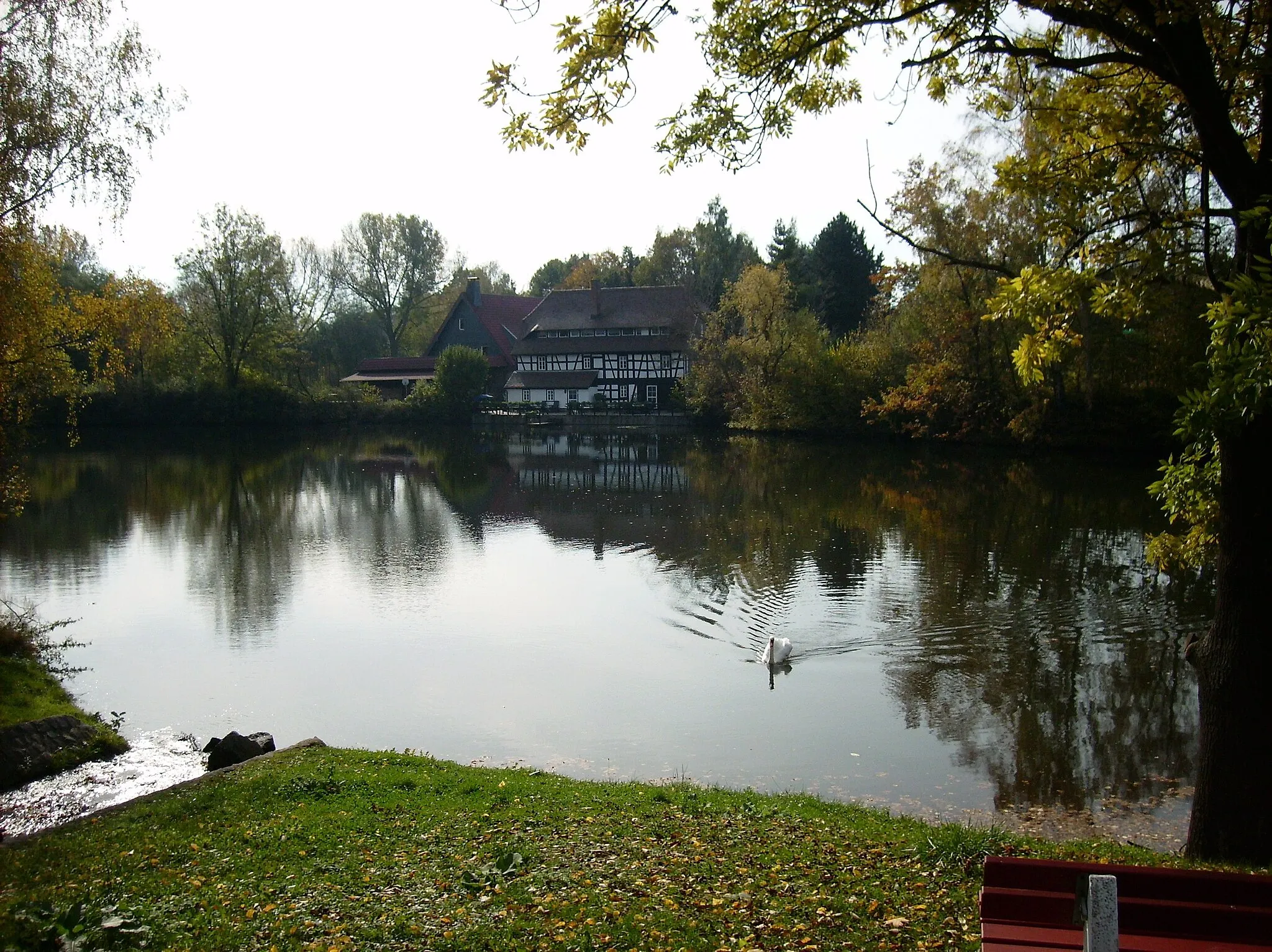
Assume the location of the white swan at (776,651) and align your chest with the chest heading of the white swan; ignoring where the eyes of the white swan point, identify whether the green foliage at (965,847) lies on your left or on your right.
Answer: on your left

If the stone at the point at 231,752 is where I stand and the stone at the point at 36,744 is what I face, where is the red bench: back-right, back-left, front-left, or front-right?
back-left

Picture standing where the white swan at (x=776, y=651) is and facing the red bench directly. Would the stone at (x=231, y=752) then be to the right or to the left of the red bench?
right

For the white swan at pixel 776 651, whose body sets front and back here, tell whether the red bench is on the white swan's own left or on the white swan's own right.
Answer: on the white swan's own left

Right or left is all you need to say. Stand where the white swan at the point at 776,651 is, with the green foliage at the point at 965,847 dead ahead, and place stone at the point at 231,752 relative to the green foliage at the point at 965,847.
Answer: right

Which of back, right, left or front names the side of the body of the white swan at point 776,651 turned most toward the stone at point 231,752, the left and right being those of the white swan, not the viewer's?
front

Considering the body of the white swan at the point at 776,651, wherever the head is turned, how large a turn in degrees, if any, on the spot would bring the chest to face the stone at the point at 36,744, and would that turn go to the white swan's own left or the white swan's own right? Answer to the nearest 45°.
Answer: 0° — it already faces it

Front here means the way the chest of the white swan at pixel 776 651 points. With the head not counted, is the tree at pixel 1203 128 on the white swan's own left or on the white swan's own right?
on the white swan's own left

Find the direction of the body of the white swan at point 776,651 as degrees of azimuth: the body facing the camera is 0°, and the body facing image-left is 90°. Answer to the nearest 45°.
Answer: approximately 45°

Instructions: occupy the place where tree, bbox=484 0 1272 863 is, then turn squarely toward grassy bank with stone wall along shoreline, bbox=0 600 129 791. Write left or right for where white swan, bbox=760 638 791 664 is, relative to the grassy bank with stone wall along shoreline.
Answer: right
